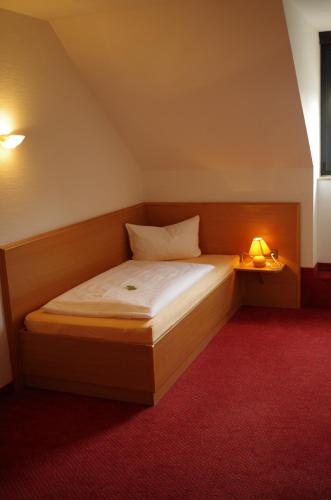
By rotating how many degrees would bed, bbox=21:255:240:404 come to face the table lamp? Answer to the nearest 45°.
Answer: approximately 180°

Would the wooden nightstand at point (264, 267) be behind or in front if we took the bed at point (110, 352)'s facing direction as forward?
behind

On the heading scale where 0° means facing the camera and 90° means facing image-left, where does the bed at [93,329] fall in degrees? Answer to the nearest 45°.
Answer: approximately 45°
